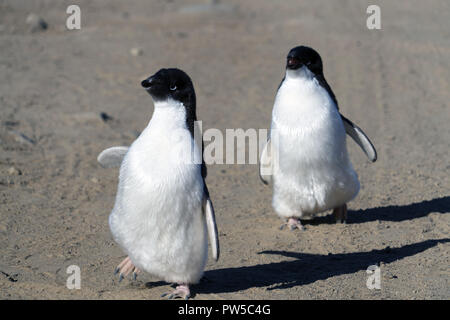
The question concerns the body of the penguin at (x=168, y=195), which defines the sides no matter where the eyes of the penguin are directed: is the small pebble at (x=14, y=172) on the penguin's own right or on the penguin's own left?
on the penguin's own right

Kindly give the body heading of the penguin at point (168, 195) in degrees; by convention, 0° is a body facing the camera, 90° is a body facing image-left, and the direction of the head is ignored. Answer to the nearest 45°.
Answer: approximately 45°

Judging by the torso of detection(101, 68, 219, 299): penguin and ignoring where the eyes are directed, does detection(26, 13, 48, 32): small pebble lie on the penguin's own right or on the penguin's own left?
on the penguin's own right

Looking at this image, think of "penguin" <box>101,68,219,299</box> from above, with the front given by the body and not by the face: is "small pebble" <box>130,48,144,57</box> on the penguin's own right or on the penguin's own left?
on the penguin's own right

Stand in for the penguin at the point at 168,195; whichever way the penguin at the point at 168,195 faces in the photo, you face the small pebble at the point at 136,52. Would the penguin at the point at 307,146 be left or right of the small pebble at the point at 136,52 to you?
right

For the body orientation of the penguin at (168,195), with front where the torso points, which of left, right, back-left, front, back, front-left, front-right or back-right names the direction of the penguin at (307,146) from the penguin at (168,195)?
back
